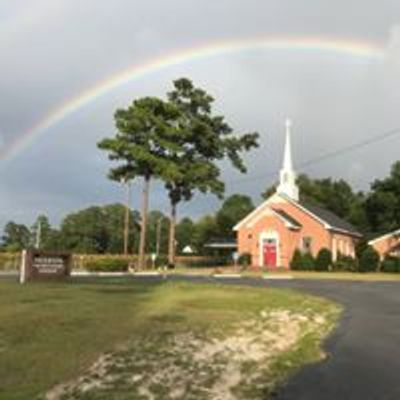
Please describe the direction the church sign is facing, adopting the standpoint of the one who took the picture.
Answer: facing the viewer and to the right of the viewer
